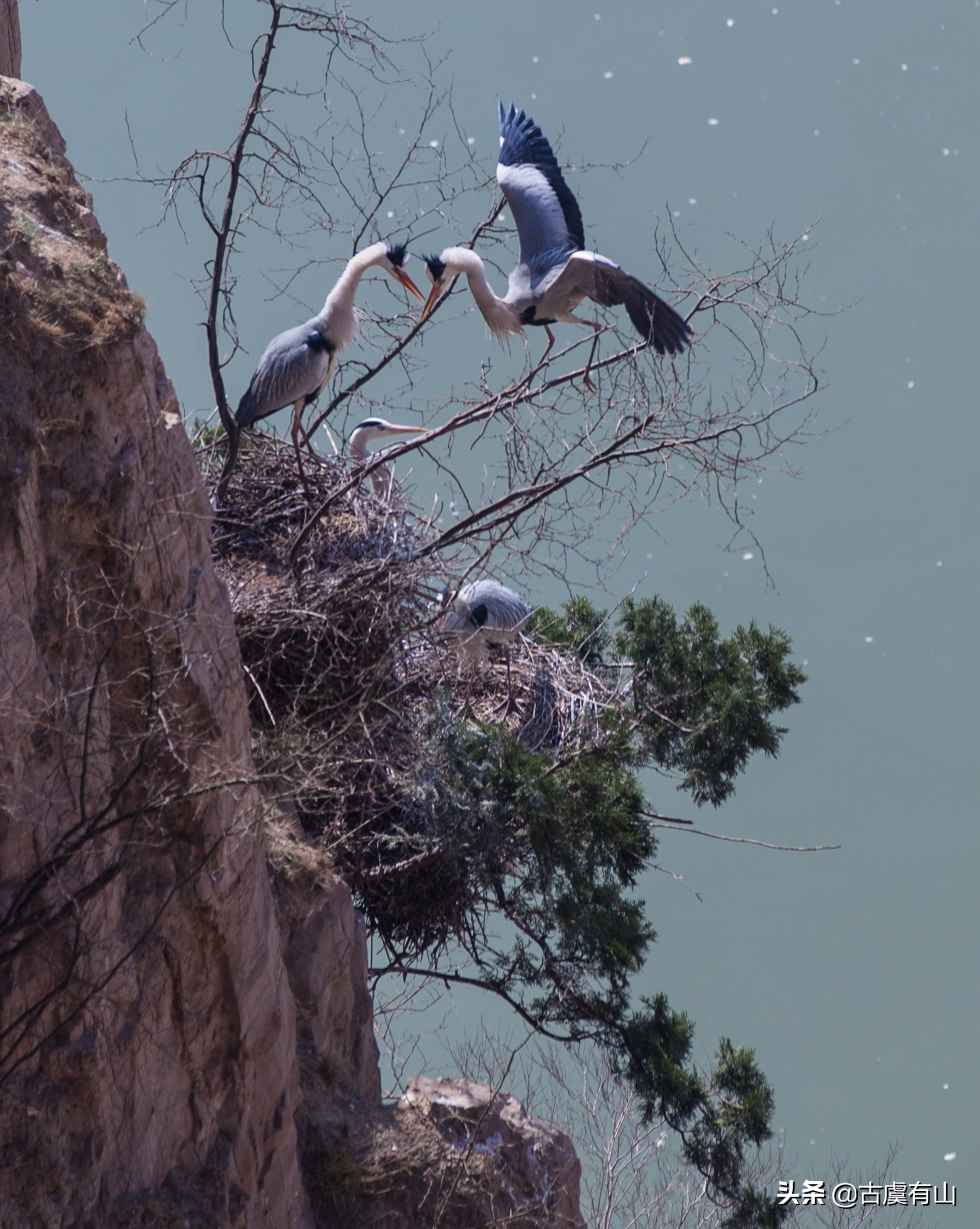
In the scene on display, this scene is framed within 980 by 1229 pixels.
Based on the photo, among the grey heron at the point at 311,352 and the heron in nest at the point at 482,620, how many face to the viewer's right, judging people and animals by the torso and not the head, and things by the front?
1

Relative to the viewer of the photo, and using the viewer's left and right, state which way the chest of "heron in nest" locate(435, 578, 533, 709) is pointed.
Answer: facing to the left of the viewer

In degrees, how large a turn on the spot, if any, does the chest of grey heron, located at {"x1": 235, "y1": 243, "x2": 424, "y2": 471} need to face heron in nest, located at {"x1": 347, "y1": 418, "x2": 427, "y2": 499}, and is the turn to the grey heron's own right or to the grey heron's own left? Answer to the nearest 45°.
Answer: approximately 45° to the grey heron's own left

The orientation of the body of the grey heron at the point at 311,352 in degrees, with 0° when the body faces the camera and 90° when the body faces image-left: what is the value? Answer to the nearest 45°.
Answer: approximately 270°
